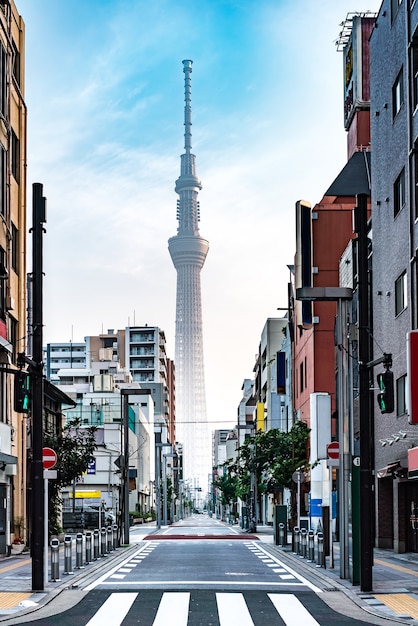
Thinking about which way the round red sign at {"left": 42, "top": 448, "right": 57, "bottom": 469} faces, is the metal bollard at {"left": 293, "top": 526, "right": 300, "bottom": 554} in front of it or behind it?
behind

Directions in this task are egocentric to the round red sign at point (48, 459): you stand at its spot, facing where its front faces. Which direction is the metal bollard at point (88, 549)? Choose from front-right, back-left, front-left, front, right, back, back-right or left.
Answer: back

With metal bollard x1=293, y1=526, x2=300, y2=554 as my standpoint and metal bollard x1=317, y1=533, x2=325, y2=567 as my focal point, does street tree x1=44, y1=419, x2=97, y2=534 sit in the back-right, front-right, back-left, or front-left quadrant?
back-right

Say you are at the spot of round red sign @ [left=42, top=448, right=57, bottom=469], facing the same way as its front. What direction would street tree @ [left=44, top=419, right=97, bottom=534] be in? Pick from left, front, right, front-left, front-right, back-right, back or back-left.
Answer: back

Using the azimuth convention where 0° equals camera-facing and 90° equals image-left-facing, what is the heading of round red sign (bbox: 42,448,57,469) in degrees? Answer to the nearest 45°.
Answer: approximately 0°

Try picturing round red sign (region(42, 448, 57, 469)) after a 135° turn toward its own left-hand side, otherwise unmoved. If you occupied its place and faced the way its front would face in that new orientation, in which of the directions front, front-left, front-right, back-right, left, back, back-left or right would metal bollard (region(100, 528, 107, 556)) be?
front-left

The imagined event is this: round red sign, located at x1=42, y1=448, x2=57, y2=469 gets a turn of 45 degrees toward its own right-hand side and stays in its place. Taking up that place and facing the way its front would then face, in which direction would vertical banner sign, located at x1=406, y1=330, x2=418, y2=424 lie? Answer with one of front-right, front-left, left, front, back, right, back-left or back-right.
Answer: back-left

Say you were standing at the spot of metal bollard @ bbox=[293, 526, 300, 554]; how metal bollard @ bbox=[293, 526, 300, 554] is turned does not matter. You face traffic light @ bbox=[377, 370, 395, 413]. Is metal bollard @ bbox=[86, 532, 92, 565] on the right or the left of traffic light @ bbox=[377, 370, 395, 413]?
right

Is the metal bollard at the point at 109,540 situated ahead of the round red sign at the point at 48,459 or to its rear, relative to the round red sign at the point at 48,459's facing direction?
to the rear
